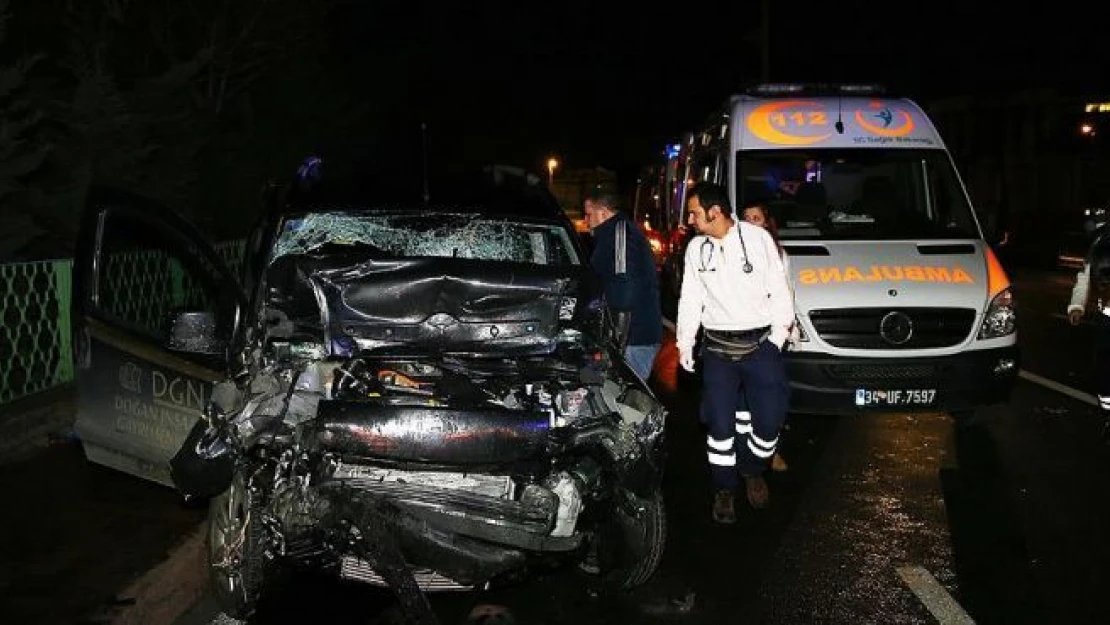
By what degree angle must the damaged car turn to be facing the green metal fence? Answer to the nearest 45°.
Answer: approximately 135° to its right

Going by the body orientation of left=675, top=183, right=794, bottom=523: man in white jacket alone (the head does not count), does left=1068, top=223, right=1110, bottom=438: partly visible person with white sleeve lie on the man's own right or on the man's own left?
on the man's own left

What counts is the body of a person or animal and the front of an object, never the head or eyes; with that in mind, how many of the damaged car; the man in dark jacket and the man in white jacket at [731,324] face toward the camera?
2

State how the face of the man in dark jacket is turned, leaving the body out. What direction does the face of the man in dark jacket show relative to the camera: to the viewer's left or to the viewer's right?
to the viewer's left

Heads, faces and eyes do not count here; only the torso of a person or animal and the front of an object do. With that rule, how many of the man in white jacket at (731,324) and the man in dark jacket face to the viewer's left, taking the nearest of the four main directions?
1

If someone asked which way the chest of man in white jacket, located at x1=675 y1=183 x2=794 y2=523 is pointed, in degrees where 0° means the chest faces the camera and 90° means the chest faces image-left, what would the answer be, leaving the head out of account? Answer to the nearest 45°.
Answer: approximately 0°

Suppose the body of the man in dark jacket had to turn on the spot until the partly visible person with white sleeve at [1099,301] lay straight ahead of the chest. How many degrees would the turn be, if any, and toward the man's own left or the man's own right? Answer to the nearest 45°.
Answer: approximately 180°

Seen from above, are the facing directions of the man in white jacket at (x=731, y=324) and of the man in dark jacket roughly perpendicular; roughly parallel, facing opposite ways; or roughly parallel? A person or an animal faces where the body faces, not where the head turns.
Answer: roughly perpendicular

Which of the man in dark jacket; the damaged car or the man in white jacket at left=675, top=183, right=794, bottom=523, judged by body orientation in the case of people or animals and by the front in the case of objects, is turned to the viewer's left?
the man in dark jacket

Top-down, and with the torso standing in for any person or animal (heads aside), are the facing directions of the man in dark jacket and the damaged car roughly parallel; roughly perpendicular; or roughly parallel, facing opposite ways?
roughly perpendicular

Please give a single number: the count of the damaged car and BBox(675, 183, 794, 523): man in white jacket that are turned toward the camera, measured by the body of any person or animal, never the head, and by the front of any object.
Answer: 2

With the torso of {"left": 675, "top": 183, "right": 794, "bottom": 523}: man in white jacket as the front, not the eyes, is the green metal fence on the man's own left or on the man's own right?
on the man's own right

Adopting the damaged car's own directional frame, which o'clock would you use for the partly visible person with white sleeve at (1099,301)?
The partly visible person with white sleeve is roughly at 8 o'clock from the damaged car.

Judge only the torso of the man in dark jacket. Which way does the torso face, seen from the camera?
to the viewer's left
